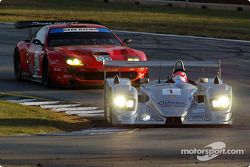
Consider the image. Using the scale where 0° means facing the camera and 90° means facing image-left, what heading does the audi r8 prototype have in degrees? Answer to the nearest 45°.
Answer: approximately 0°

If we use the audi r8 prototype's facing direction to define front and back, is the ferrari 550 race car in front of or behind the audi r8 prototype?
behind

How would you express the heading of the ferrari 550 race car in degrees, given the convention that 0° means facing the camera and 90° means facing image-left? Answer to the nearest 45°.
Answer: approximately 315°
